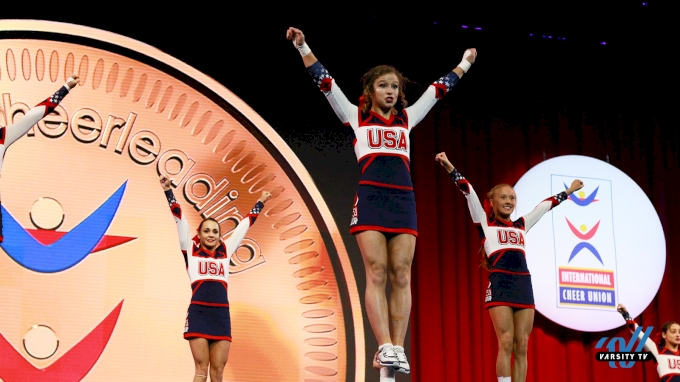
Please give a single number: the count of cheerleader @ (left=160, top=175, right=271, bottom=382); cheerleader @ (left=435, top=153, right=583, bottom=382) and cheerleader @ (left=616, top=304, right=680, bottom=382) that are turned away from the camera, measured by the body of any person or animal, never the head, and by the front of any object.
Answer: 0

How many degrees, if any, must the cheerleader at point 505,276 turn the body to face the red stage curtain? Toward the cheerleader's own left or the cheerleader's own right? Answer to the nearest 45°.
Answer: approximately 135° to the cheerleader's own left

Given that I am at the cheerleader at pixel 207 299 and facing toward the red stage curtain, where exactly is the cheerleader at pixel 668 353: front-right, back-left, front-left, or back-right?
front-right

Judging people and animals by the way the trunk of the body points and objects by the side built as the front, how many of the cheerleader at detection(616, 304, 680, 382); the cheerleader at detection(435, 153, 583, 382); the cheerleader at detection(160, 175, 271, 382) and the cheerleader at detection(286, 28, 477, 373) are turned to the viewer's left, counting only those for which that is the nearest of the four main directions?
0

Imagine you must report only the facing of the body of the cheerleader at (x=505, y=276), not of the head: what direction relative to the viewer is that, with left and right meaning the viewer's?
facing the viewer and to the right of the viewer

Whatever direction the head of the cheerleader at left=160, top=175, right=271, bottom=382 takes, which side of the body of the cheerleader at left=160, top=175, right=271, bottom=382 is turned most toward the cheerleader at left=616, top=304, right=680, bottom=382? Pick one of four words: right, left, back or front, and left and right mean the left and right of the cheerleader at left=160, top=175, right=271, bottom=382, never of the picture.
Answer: left

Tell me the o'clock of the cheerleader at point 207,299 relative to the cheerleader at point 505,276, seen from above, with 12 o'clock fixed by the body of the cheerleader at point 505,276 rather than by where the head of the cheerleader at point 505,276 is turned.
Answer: the cheerleader at point 207,299 is roughly at 4 o'clock from the cheerleader at point 505,276.

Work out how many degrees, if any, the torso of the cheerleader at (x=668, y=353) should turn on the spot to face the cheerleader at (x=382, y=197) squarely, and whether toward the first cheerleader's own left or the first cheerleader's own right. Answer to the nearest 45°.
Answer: approximately 45° to the first cheerleader's own right

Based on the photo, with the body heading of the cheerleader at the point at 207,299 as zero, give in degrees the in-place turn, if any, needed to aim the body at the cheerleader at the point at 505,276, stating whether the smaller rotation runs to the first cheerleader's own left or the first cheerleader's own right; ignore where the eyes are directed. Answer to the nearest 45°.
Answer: approximately 90° to the first cheerleader's own left

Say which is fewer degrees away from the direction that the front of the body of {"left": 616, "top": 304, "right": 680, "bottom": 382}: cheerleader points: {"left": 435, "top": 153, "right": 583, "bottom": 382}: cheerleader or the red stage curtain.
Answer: the cheerleader

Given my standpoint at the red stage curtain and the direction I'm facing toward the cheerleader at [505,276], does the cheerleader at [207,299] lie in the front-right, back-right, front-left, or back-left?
front-right

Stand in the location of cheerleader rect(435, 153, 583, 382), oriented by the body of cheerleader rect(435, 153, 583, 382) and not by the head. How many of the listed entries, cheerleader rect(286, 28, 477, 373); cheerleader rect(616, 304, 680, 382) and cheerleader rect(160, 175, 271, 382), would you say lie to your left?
1

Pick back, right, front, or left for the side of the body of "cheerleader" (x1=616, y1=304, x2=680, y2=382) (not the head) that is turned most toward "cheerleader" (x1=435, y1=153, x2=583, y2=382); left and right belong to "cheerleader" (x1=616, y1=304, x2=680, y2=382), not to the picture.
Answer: right

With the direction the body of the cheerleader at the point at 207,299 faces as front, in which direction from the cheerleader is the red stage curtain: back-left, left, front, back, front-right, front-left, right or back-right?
back-left

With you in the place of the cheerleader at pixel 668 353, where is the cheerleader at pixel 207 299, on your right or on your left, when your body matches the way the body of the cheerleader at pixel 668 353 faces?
on your right

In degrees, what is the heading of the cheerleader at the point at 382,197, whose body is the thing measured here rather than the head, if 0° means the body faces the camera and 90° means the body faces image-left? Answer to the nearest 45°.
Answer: approximately 315°

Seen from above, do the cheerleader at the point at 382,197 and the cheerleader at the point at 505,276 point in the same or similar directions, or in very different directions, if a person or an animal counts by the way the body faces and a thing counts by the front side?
same or similar directions

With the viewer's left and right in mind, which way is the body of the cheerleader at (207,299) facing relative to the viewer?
facing the viewer
